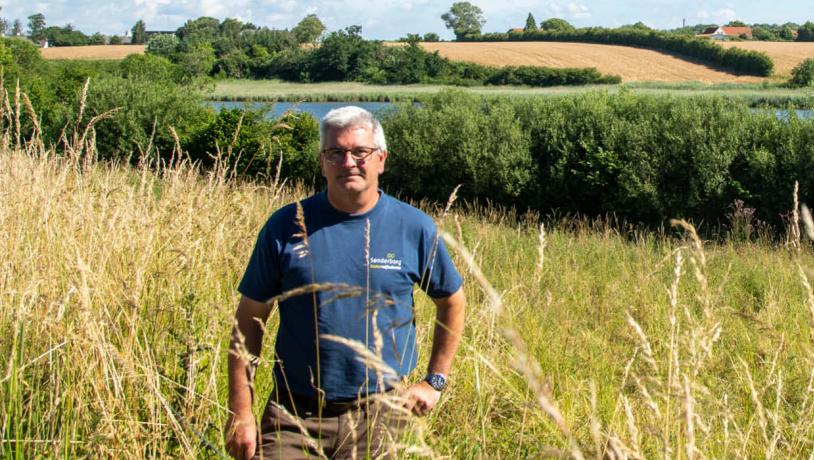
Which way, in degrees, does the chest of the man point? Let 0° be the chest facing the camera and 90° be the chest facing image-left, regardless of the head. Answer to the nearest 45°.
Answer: approximately 0°

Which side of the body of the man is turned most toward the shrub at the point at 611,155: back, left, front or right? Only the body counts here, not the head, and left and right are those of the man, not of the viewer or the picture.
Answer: back

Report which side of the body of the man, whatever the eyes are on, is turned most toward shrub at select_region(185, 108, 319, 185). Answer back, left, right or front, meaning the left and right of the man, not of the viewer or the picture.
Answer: back
